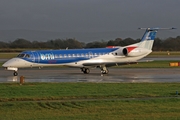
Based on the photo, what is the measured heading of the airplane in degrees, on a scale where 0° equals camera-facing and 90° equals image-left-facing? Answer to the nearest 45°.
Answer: approximately 45°
